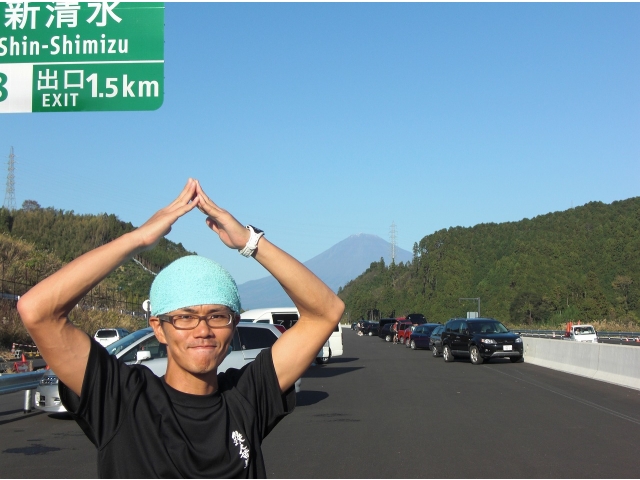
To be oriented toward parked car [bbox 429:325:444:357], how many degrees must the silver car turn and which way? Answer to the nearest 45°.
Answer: approximately 180°

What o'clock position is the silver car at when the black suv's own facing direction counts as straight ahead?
The silver car is roughly at 2 o'clock from the black suv.

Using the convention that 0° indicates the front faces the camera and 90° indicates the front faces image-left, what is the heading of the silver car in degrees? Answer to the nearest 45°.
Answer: approximately 45°

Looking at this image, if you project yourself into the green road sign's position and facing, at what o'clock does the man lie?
The man is roughly at 12 o'clock from the green road sign.

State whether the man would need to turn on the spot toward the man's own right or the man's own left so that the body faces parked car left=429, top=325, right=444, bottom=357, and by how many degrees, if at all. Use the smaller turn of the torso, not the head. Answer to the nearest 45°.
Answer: approximately 180°

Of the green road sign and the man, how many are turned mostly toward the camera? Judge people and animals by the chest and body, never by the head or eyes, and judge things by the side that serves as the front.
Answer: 2

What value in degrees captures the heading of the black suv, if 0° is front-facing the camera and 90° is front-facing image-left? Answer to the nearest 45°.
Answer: approximately 315°

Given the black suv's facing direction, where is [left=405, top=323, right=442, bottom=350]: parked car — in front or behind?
behind

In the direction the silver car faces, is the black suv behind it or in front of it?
behind

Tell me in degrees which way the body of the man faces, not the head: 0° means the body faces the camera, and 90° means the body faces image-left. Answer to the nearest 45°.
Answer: approximately 0°

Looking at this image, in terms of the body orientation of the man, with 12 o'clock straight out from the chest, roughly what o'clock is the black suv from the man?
The black suv is roughly at 7 o'clock from the man.
